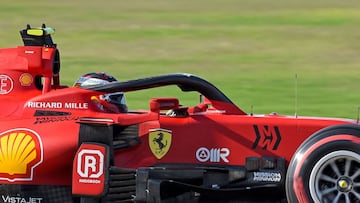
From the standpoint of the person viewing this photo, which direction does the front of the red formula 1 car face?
facing to the right of the viewer
